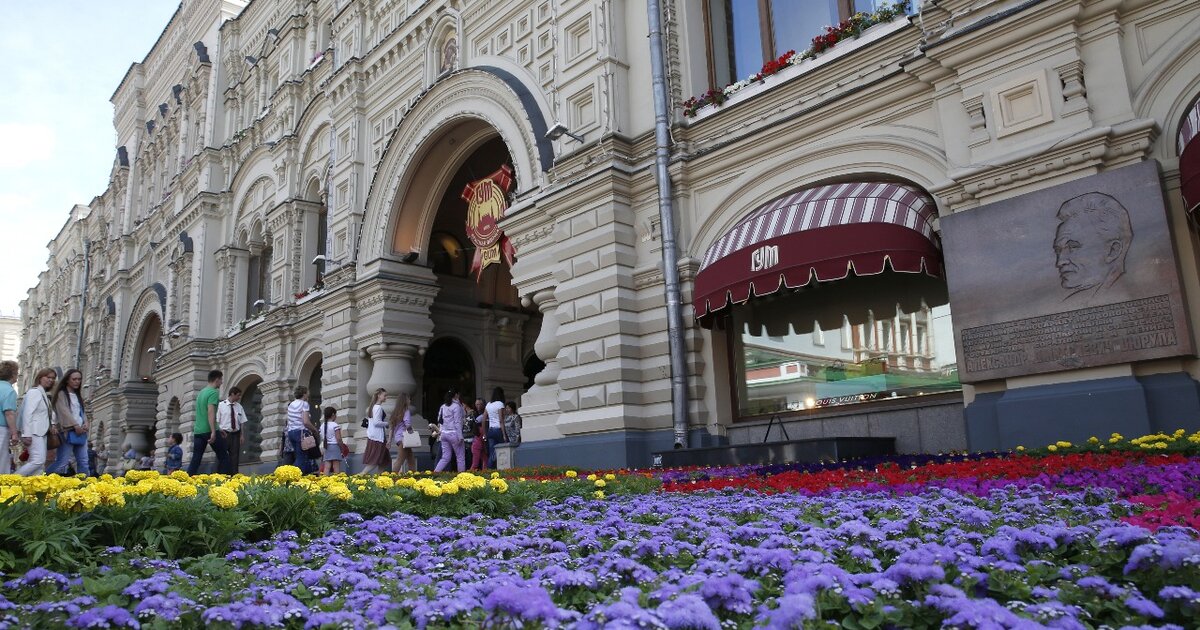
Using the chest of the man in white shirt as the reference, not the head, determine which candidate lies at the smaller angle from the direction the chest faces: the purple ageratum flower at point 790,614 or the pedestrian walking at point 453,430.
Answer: the purple ageratum flower

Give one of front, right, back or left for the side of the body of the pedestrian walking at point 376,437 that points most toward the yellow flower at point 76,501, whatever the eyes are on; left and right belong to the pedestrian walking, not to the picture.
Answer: right

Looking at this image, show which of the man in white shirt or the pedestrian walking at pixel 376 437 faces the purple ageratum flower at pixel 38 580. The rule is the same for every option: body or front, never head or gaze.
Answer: the man in white shirt

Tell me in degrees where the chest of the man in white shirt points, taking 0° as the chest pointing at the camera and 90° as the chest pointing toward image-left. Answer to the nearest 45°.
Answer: approximately 0°

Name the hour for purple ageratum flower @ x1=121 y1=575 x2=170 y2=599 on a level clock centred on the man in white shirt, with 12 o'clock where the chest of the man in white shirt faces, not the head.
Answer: The purple ageratum flower is roughly at 12 o'clock from the man in white shirt.
